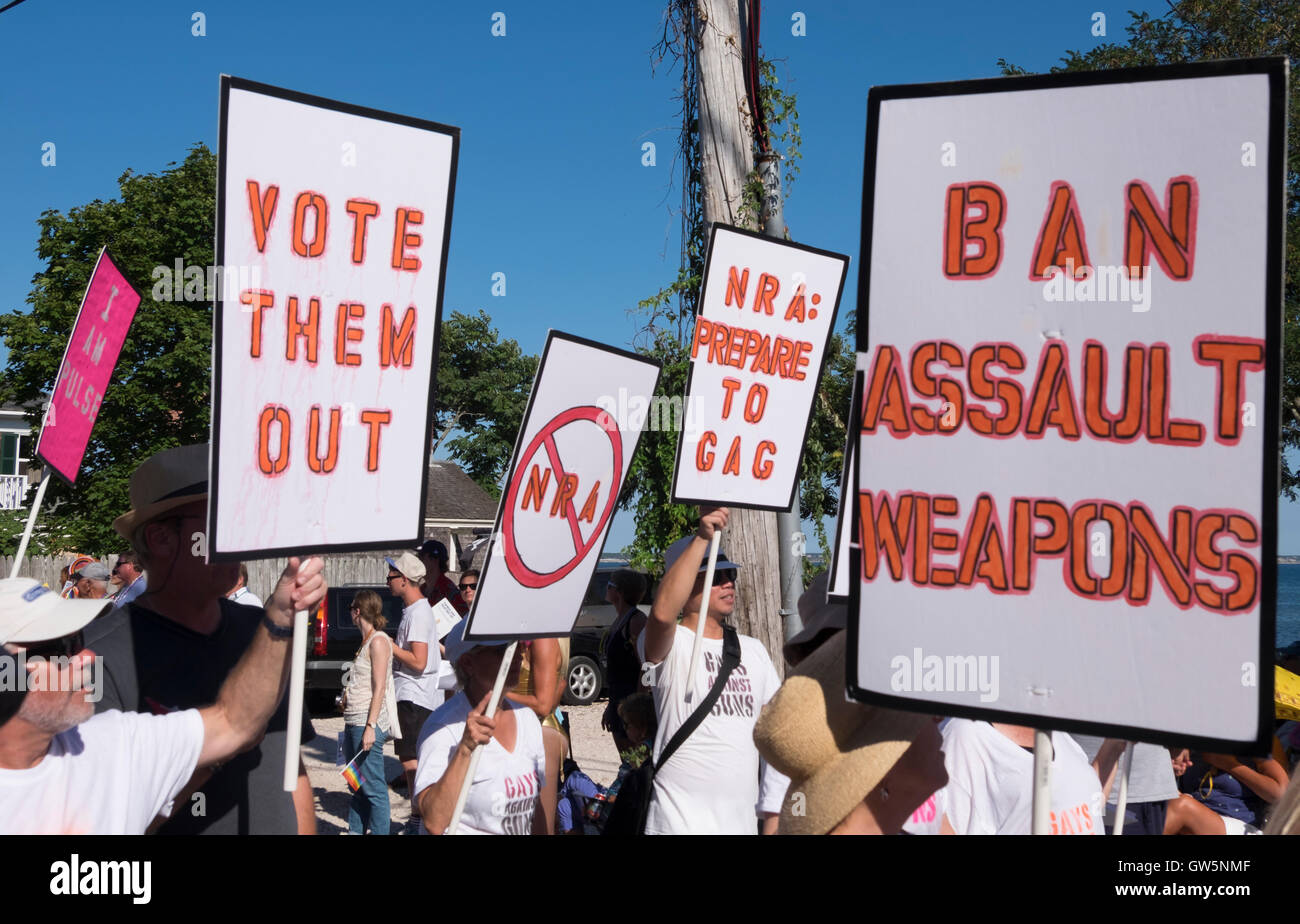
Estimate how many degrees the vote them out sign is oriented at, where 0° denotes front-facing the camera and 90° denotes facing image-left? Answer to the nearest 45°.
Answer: approximately 315°

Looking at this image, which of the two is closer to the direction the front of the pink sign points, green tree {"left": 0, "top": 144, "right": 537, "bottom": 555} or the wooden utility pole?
the wooden utility pole

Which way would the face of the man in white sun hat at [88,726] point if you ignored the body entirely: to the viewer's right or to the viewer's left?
to the viewer's right

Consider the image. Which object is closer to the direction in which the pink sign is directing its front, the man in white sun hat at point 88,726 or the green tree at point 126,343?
the man in white sun hat

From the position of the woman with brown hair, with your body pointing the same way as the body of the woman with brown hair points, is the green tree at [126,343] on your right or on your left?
on your right

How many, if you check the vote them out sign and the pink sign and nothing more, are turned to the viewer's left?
0

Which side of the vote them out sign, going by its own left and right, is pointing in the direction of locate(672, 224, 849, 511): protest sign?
left

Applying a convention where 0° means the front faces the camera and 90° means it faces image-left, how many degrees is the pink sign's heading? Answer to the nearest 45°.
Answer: approximately 315°

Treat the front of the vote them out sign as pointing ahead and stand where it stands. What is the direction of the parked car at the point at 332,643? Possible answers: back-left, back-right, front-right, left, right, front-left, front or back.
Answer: back-left
